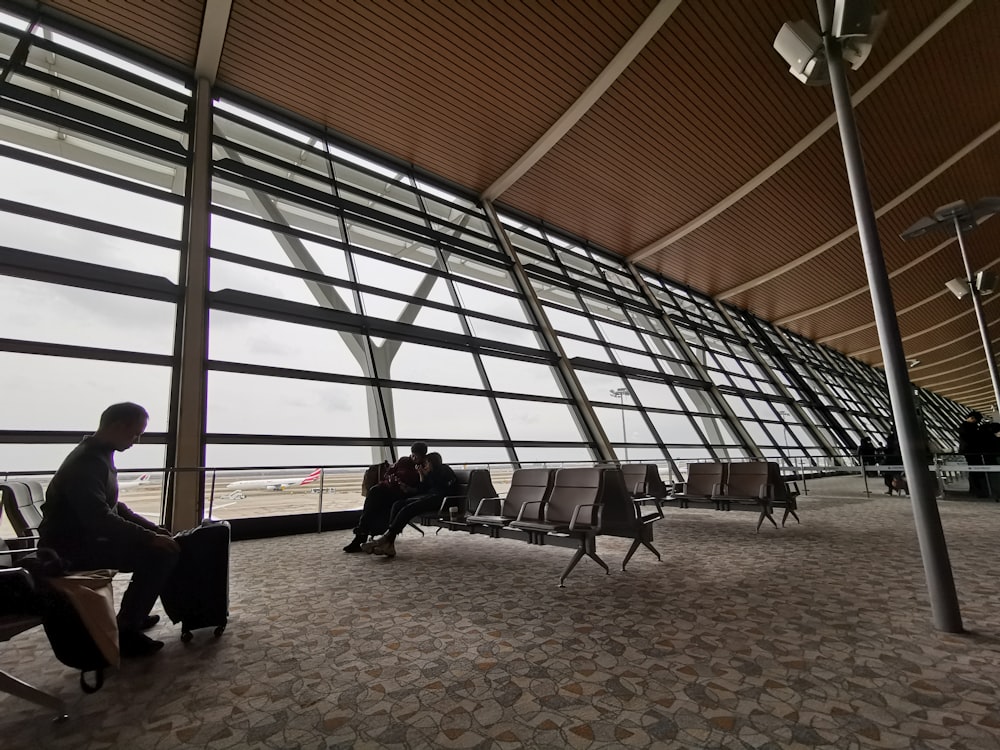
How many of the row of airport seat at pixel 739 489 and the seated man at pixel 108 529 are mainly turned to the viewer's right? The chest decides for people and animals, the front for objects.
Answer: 1

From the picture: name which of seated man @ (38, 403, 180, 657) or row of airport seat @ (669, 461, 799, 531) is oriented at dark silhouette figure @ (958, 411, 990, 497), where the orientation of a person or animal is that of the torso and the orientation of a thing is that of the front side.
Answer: the seated man

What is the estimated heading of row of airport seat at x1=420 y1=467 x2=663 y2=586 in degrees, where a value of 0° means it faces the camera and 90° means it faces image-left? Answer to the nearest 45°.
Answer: approximately 45°

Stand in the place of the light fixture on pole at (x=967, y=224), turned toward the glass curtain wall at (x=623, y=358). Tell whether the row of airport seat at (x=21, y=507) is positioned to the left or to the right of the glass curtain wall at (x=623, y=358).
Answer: left

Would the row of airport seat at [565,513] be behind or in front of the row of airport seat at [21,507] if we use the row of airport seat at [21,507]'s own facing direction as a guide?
in front

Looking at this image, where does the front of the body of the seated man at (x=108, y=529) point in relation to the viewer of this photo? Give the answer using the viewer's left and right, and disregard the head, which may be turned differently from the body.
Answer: facing to the right of the viewer

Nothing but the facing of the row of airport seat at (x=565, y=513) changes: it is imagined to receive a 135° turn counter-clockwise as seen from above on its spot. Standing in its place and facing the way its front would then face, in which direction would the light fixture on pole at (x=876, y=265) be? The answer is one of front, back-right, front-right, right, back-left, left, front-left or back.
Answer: front-right

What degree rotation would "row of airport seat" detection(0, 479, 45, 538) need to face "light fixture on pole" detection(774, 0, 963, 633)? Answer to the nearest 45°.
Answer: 0° — it already faces it

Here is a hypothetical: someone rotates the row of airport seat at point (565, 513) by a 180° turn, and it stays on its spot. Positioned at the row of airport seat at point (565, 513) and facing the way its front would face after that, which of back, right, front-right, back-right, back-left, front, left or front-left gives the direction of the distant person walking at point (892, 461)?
front

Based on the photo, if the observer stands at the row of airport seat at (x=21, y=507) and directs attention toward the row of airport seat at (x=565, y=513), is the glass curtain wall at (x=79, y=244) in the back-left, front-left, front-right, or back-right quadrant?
back-left

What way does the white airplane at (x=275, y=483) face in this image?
to the viewer's left

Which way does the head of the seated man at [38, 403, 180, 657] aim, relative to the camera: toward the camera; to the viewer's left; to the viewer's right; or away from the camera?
to the viewer's right
